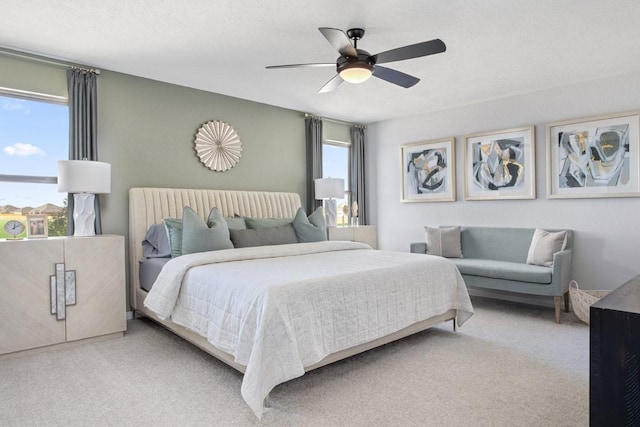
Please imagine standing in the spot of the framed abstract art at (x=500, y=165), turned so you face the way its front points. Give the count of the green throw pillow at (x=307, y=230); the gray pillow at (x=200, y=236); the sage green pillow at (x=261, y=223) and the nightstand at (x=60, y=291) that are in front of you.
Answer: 4

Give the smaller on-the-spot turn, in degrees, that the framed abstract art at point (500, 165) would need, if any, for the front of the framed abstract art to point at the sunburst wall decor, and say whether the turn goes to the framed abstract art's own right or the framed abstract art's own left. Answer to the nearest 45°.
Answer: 0° — it already faces it

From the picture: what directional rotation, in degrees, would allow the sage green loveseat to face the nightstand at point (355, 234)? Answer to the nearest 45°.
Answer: approximately 45° to its right

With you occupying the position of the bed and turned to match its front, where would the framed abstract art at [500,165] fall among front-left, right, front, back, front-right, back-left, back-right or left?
left

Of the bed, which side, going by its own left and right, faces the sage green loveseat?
left

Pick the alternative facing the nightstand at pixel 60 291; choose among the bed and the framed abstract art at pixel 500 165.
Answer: the framed abstract art

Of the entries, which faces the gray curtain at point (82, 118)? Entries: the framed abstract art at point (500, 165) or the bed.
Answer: the framed abstract art

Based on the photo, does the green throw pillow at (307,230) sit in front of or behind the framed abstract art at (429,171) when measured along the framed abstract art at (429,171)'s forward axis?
in front

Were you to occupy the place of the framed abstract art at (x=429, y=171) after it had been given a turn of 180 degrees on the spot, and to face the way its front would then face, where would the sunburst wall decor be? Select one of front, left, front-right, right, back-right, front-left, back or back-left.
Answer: back

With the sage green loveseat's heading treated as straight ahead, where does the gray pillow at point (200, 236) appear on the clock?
The gray pillow is roughly at 12 o'clock from the sage green loveseat.

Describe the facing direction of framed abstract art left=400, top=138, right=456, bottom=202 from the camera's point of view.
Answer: facing the viewer and to the left of the viewer

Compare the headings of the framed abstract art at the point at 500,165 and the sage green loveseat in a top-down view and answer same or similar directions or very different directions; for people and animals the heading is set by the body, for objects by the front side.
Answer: same or similar directions

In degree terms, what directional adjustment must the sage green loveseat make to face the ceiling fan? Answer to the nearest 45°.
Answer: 0° — it already faces it

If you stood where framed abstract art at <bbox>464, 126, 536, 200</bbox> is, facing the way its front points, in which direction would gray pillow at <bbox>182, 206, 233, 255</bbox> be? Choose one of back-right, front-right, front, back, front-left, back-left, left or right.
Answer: front

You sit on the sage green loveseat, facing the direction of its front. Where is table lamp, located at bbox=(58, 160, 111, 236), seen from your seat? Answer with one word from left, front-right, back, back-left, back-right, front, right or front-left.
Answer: front

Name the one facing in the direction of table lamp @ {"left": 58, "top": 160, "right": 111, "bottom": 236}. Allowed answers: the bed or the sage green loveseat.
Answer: the sage green loveseat

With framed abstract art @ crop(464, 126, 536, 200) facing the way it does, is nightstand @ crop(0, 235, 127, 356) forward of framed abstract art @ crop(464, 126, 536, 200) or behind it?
forward

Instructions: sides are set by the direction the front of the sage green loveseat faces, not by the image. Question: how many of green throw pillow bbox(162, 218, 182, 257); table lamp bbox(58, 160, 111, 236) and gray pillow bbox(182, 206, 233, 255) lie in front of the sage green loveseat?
3
